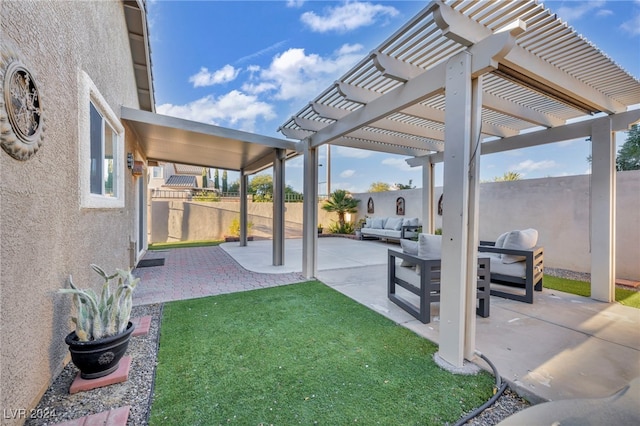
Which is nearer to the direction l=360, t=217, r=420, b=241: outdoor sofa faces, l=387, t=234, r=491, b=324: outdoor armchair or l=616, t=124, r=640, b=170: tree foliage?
the outdoor armchair

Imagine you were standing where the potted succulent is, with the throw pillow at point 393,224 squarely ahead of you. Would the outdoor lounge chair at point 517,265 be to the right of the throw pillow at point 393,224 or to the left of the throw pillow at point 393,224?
right

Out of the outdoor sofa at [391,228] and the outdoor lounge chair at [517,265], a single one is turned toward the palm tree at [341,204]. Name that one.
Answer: the outdoor lounge chair

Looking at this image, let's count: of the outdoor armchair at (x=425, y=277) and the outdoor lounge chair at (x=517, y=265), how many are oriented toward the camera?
0

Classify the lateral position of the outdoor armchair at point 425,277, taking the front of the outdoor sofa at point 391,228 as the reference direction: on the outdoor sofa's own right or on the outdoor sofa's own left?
on the outdoor sofa's own left

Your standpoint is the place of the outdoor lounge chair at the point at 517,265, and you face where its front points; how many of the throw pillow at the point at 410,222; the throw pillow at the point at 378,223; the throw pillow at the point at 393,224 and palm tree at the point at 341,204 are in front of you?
4

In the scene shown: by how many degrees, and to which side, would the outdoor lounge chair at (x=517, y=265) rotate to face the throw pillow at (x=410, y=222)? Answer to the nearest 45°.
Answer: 0° — it already faces it

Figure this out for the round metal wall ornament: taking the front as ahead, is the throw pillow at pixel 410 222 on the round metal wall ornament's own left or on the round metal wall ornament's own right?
on the round metal wall ornament's own left

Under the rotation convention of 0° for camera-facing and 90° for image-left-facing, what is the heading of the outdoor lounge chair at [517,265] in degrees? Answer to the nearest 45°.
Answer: approximately 135°

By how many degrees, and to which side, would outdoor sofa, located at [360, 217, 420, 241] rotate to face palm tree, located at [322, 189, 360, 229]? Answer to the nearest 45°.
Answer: approximately 90° to its right

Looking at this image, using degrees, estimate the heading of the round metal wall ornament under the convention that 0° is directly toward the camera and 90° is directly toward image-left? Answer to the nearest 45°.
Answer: approximately 315°

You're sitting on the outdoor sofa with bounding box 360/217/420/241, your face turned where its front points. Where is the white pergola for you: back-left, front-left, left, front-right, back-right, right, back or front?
front-left
